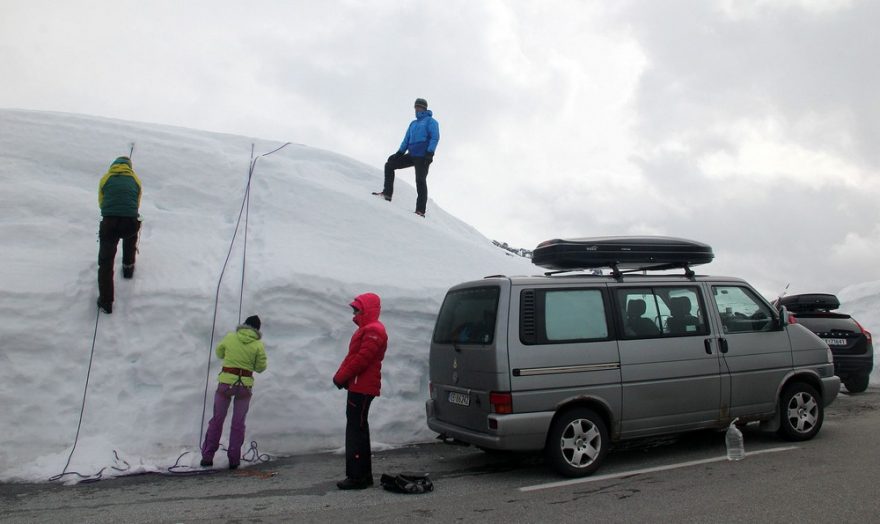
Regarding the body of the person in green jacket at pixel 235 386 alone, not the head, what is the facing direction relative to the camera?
away from the camera

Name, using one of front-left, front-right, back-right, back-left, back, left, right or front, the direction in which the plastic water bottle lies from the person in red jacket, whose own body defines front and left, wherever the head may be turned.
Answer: back

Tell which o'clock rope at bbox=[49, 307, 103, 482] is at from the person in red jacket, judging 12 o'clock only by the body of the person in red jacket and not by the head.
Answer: The rope is roughly at 1 o'clock from the person in red jacket.

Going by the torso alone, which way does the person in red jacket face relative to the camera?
to the viewer's left

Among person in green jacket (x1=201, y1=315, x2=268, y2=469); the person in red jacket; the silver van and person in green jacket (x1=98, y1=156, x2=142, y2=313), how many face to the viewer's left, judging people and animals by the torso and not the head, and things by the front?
1

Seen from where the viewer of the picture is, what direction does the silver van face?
facing away from the viewer and to the right of the viewer

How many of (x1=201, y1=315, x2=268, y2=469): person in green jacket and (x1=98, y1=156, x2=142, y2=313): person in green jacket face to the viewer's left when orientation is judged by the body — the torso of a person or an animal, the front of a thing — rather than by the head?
0

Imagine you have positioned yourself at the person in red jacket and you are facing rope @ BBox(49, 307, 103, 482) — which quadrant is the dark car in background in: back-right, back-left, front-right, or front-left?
back-right

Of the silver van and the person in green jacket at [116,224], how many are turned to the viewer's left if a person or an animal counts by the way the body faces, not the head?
0

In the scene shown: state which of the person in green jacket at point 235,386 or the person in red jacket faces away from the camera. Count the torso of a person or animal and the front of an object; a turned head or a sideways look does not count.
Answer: the person in green jacket

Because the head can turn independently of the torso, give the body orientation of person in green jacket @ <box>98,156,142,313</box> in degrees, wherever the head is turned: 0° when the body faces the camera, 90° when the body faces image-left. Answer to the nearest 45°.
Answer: approximately 180°

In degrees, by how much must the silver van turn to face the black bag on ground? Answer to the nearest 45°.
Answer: approximately 180°

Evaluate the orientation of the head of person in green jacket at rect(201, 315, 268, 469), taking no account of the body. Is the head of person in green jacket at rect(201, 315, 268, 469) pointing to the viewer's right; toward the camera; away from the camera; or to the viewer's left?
away from the camera
